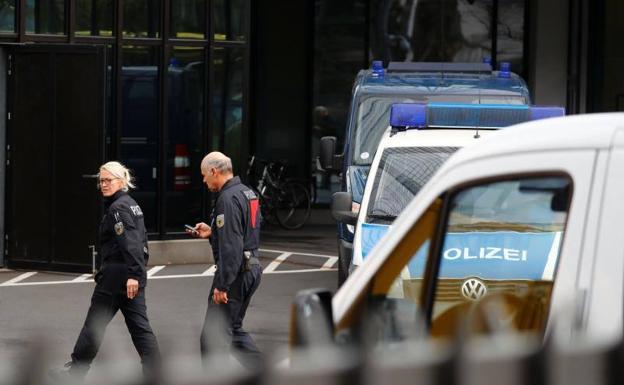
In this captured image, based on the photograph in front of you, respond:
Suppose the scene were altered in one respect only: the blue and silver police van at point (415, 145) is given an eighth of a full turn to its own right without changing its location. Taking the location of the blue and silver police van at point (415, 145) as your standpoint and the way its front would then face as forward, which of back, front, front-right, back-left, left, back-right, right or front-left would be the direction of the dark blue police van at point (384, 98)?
back-right

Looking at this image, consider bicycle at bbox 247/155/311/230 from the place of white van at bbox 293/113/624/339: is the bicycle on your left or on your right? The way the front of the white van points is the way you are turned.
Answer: on your right

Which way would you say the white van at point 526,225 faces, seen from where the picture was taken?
facing to the left of the viewer

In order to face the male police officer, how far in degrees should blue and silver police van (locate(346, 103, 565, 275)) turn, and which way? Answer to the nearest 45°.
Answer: approximately 45° to its right

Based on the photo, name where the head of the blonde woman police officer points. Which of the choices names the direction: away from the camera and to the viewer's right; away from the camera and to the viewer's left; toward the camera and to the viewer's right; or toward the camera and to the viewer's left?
toward the camera and to the viewer's left

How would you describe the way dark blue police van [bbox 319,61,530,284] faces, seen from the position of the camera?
facing the viewer

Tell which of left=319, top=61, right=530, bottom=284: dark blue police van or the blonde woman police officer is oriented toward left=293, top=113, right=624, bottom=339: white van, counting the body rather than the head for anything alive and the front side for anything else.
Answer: the dark blue police van

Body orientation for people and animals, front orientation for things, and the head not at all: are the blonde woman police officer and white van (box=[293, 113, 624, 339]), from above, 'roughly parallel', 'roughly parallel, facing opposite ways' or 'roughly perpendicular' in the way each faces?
roughly parallel

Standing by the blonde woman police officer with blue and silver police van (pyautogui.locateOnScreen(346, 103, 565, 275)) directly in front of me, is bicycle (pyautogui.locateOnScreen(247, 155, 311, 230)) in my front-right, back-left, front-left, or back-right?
front-left

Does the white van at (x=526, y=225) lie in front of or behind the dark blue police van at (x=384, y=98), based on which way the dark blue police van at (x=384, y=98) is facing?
in front
